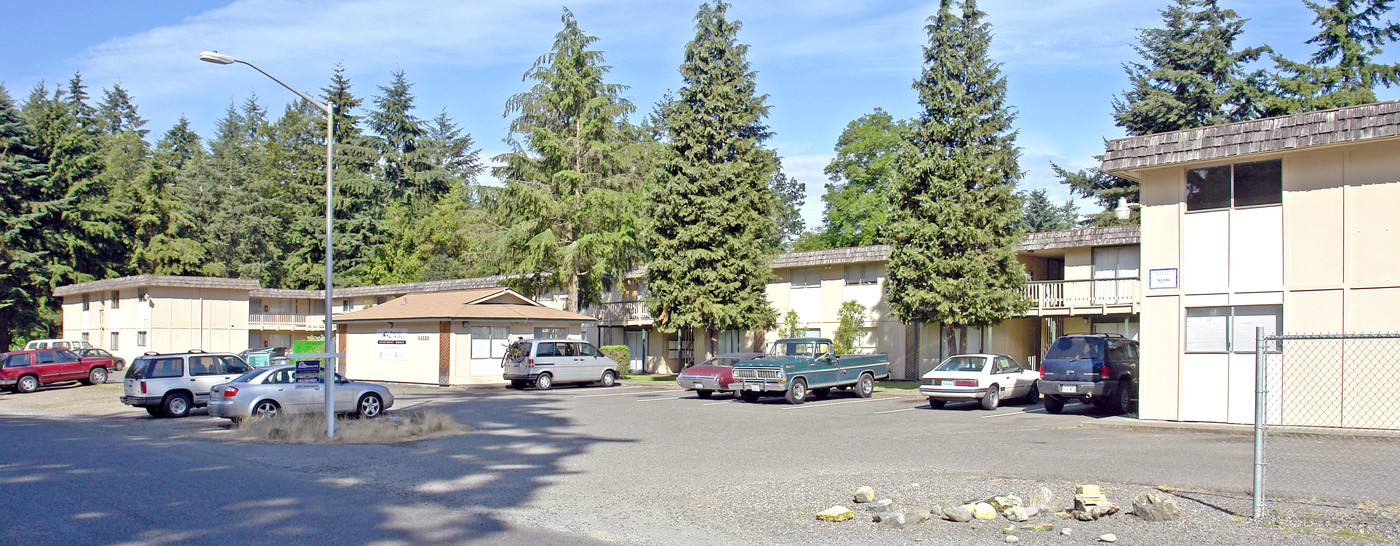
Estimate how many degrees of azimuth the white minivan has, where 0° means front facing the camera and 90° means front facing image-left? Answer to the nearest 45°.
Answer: approximately 225°

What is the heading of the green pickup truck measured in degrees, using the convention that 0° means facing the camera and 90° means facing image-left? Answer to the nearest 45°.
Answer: approximately 45°

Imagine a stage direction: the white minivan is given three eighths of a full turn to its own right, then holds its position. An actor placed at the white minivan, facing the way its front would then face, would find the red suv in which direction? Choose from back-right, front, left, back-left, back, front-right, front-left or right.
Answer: right

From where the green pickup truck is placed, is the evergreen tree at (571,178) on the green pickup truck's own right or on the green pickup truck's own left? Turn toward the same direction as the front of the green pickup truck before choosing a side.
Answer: on the green pickup truck's own right
